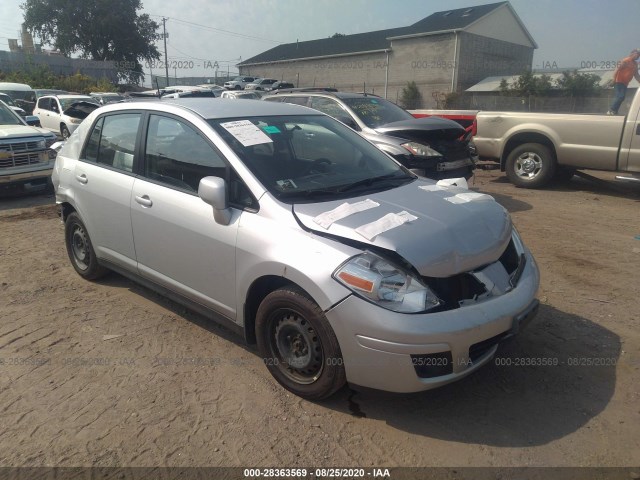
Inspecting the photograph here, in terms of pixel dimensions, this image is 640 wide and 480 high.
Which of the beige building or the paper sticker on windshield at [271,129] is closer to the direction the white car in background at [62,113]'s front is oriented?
the paper sticker on windshield

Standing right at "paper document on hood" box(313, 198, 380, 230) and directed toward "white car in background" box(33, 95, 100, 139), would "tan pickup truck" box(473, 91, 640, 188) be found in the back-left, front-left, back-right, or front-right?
front-right

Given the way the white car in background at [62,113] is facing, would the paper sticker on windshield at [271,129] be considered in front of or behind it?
in front

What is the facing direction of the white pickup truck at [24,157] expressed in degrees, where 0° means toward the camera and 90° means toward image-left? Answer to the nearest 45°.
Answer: approximately 315°

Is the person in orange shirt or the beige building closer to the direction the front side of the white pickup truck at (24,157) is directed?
the person in orange shirt

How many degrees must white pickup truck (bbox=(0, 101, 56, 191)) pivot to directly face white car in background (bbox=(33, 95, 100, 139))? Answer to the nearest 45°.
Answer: approximately 135° to its left

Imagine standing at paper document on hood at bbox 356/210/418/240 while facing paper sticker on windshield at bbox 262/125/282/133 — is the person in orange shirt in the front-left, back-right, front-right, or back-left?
front-right

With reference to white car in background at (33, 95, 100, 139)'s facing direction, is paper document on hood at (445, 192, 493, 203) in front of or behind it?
in front

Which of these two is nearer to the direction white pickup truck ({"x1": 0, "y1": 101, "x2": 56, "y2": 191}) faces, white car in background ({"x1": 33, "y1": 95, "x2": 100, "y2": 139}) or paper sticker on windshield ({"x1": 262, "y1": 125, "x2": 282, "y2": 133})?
the paper sticker on windshield

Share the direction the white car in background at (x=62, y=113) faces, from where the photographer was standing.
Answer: facing the viewer and to the right of the viewer
